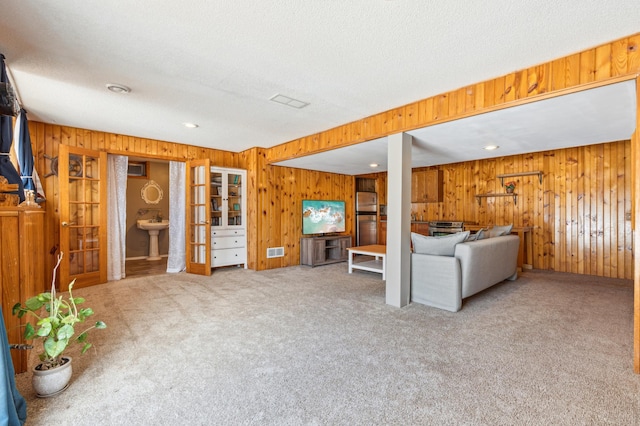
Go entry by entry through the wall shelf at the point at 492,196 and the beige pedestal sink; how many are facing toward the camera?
2

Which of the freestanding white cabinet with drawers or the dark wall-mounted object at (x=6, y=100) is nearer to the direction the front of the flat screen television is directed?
the dark wall-mounted object

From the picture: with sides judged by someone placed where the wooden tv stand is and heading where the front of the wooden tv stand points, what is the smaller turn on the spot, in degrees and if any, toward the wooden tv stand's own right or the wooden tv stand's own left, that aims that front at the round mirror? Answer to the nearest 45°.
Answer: approximately 135° to the wooden tv stand's own right

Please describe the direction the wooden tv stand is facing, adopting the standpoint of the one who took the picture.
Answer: facing the viewer and to the right of the viewer

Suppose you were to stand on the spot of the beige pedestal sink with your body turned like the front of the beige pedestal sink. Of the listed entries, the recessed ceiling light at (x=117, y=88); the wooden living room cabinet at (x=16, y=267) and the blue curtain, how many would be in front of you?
3

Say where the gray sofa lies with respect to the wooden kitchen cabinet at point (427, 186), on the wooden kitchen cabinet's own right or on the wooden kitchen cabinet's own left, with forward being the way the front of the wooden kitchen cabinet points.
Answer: on the wooden kitchen cabinet's own left

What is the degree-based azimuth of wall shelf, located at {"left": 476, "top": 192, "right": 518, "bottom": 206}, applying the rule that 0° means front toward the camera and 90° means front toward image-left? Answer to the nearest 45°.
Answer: approximately 0°

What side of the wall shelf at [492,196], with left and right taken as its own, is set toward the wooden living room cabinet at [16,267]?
front

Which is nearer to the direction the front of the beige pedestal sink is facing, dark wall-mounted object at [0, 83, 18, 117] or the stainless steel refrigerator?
the dark wall-mounted object

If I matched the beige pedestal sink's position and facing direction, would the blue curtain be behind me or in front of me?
in front

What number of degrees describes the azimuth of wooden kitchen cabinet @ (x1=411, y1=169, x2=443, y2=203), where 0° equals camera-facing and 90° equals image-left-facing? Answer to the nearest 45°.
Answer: approximately 45°

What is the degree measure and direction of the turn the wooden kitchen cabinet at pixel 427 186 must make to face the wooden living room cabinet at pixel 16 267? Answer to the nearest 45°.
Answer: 0° — it already faces it
